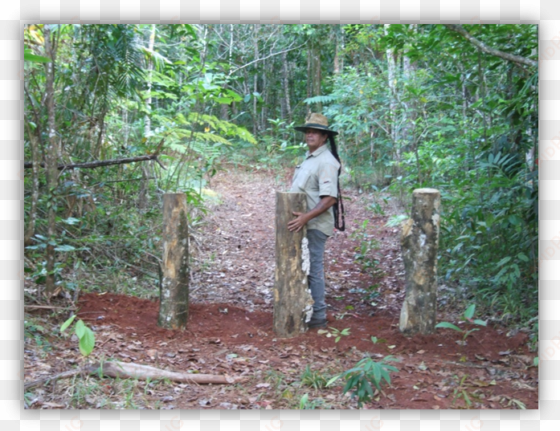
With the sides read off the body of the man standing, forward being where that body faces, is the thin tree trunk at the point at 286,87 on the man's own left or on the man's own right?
on the man's own right

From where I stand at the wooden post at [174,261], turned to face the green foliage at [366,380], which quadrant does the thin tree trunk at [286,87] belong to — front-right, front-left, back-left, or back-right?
back-left
